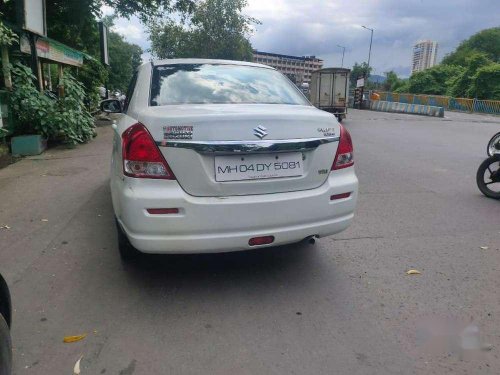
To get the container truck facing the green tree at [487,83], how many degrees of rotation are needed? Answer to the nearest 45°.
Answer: approximately 45° to its right

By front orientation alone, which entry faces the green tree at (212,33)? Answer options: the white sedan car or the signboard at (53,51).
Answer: the white sedan car

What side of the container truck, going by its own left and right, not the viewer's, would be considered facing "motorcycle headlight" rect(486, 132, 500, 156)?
back

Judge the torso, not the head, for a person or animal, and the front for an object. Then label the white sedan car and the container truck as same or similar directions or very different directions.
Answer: same or similar directions

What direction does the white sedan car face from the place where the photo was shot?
facing away from the viewer

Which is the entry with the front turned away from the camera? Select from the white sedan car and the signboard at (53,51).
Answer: the white sedan car

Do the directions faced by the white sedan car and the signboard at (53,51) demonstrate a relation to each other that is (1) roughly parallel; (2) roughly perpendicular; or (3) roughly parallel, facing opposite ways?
roughly perpendicular

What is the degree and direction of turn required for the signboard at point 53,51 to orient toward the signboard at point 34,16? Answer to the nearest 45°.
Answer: approximately 45° to its right

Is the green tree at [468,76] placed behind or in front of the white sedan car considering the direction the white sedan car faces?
in front

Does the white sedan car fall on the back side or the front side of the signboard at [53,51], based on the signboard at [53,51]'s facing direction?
on the front side

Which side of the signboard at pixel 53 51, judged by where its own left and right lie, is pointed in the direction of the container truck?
left

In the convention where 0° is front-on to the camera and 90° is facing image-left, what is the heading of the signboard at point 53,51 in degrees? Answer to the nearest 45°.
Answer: approximately 315°

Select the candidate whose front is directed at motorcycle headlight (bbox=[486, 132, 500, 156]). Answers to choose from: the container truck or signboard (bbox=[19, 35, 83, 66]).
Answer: the signboard

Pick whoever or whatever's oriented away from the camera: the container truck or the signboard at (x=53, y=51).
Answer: the container truck

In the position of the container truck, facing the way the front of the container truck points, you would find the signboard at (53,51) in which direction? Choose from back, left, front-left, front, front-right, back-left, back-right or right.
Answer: back-left

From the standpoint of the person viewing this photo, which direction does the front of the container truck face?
facing away from the viewer

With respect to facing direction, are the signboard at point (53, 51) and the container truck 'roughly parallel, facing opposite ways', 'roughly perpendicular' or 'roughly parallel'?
roughly perpendicular

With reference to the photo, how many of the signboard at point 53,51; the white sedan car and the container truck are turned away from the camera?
2
